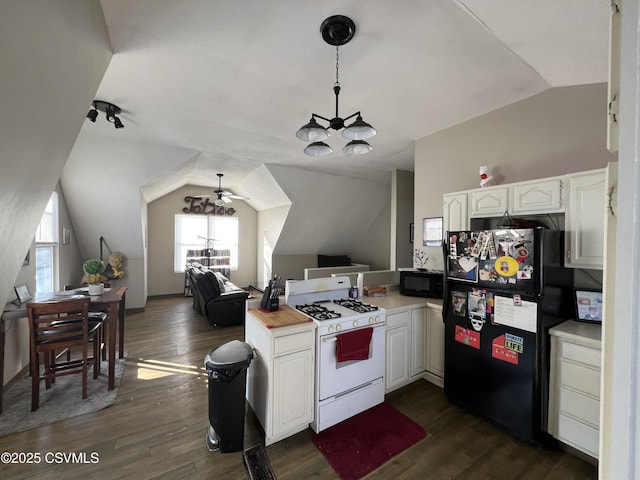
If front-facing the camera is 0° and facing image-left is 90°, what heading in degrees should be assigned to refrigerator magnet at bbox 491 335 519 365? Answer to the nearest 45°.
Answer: approximately 45°

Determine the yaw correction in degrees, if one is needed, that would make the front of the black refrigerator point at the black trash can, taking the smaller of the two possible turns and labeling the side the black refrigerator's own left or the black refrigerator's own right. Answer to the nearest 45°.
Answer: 0° — it already faces it

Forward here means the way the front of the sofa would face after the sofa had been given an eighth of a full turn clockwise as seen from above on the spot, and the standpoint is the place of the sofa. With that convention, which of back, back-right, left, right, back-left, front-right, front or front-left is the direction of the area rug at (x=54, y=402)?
right

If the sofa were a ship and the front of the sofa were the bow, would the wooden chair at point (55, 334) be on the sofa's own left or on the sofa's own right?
on the sofa's own right

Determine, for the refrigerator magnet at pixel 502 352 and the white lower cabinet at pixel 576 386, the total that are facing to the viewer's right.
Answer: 0

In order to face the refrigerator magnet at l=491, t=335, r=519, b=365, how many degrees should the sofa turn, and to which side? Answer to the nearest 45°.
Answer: approximately 45° to its right

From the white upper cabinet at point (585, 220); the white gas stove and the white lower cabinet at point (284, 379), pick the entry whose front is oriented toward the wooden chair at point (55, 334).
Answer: the white upper cabinet

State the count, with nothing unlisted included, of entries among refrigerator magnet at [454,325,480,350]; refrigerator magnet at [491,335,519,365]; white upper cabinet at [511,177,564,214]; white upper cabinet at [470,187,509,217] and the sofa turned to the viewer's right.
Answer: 1

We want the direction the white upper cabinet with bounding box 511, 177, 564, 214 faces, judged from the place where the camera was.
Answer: facing the viewer and to the left of the viewer

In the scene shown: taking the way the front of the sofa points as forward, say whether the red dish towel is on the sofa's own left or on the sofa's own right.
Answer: on the sofa's own right

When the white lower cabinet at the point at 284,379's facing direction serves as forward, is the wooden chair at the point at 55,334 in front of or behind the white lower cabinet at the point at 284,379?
behind

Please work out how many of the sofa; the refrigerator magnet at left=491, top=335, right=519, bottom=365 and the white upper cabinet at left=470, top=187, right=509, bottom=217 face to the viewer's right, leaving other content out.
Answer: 1

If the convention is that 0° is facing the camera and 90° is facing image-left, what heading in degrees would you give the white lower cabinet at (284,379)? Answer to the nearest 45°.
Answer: approximately 315°

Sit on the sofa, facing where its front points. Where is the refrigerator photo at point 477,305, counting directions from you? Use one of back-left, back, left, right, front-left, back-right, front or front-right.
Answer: front-right

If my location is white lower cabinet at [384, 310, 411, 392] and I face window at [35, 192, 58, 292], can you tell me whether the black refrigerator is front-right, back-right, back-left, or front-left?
back-left

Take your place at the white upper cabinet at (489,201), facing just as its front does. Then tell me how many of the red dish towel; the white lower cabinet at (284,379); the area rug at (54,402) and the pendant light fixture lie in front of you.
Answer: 4
